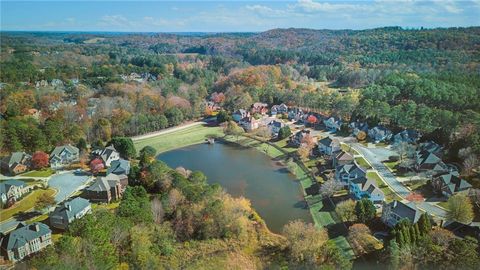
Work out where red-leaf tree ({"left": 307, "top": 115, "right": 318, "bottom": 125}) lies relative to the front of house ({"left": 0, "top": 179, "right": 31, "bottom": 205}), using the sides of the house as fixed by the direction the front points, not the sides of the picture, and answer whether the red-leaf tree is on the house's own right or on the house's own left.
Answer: on the house's own left

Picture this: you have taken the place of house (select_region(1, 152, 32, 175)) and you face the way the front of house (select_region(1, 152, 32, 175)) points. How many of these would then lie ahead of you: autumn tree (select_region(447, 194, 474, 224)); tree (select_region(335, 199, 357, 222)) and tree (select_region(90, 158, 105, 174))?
3

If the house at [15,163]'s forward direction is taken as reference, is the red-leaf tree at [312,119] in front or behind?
in front

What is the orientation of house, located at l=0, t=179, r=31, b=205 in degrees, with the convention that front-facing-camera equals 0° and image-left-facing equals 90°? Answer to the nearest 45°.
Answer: approximately 315°

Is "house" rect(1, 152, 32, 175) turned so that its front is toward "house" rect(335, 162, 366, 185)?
yes

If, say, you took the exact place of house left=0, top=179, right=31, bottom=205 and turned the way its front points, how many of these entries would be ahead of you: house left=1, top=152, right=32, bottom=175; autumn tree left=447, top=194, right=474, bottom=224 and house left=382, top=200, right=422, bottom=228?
2

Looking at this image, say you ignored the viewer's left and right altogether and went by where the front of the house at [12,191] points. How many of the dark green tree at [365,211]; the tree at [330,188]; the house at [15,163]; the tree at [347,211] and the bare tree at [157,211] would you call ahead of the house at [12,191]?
4

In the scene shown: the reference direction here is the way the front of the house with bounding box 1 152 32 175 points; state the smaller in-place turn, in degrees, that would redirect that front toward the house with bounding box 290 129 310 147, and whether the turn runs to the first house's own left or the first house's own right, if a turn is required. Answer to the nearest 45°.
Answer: approximately 45° to the first house's own left

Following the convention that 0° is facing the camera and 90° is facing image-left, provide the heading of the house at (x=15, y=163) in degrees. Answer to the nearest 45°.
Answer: approximately 315°

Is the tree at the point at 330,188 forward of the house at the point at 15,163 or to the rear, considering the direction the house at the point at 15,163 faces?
forward

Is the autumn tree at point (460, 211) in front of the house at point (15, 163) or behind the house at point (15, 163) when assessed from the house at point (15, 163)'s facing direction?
in front
